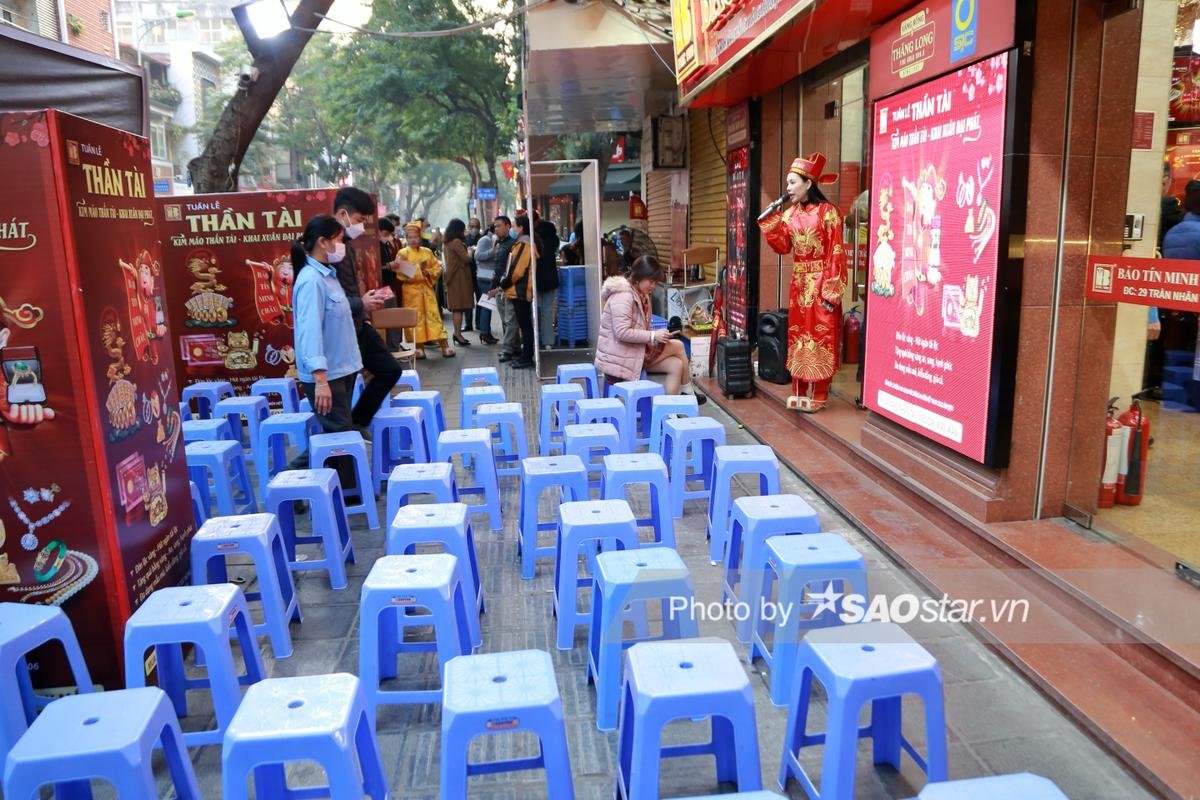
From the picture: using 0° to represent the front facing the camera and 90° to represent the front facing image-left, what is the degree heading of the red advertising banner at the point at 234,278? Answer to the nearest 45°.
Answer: approximately 0°

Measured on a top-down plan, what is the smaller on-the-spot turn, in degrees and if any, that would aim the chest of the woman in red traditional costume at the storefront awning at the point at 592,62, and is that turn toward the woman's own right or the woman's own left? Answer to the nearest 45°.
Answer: approximately 90° to the woman's own right

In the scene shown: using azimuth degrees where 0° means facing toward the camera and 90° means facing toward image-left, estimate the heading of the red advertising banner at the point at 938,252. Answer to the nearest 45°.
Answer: approximately 45°

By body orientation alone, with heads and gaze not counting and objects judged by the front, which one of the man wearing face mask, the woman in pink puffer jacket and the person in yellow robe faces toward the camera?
the person in yellow robe

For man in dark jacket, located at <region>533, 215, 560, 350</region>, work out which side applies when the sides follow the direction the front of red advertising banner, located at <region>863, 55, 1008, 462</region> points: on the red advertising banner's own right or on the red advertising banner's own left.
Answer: on the red advertising banner's own right

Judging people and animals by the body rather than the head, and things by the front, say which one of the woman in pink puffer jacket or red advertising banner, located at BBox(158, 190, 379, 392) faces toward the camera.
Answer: the red advertising banner

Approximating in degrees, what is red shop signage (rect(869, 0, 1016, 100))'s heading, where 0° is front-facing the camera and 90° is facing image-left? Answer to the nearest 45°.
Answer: approximately 45°

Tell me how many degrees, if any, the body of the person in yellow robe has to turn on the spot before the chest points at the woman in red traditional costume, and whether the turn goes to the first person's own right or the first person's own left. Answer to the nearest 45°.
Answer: approximately 45° to the first person's own left

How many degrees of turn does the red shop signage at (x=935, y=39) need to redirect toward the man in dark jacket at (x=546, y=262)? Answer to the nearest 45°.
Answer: approximately 90° to its right

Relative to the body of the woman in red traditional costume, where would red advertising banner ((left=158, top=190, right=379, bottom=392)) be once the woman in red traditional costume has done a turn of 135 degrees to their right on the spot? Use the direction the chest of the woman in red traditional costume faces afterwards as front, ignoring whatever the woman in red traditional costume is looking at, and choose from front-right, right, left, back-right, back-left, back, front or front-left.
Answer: left

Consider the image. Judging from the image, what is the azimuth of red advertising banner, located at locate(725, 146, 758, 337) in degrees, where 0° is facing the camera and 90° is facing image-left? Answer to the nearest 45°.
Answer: approximately 45°

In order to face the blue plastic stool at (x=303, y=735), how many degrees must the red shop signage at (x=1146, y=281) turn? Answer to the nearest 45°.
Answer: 0° — it already faces it

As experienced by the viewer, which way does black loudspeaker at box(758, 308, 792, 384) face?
facing the viewer and to the left of the viewer

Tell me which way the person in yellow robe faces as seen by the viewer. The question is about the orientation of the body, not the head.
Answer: toward the camera

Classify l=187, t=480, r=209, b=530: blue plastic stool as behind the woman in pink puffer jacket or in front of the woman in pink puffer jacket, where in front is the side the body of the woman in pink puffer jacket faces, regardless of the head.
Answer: behind

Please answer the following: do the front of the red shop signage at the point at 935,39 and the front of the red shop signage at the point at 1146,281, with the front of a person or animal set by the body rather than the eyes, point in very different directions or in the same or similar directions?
same or similar directions

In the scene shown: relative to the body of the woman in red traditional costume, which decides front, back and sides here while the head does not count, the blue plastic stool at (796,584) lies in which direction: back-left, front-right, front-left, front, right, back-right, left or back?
front-left
